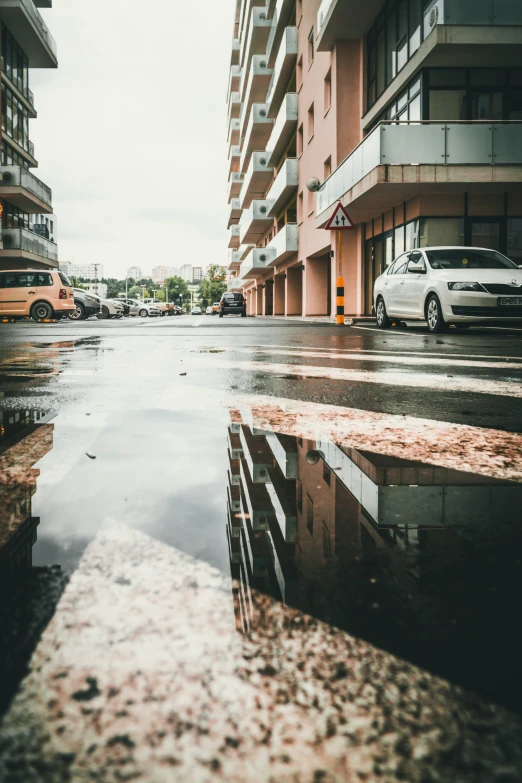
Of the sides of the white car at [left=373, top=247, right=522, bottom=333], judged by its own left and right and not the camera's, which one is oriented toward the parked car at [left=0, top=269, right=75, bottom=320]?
back

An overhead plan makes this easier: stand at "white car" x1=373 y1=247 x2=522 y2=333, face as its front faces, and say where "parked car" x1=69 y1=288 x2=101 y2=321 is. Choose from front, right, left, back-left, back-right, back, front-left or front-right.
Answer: back

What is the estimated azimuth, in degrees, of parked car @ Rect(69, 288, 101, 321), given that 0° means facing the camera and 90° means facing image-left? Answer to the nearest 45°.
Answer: approximately 315°

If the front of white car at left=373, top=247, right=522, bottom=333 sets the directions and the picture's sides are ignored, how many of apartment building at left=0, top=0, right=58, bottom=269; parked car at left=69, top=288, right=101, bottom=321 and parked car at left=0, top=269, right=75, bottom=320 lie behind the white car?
3

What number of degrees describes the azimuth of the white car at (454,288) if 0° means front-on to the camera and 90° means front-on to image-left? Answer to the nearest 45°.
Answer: approximately 315°
